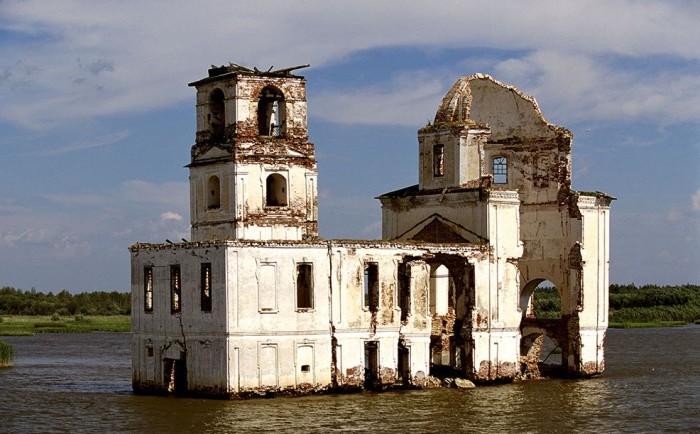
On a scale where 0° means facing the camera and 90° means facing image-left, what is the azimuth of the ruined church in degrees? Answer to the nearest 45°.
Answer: approximately 45°
